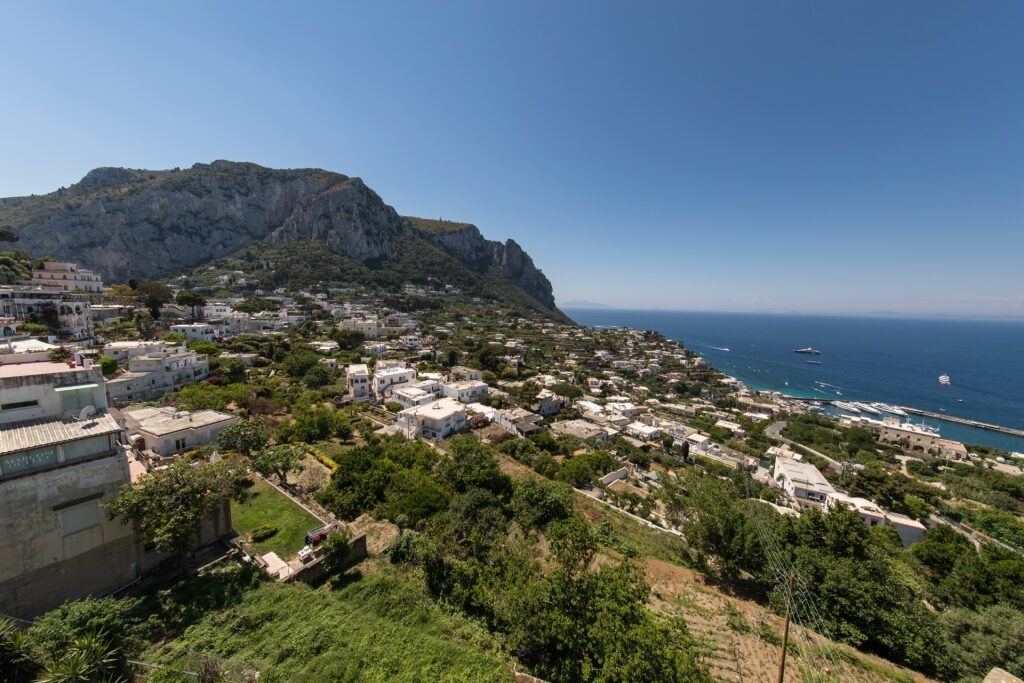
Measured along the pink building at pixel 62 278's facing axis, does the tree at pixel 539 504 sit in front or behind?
in front

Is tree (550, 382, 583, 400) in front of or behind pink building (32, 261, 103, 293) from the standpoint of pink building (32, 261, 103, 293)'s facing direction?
in front

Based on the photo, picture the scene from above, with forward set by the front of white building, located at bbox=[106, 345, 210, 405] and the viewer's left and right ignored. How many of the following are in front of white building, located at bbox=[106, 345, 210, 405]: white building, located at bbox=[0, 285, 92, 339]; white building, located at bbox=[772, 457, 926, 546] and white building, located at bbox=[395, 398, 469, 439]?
2

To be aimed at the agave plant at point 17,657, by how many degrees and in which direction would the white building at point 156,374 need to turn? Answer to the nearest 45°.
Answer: approximately 45° to its right

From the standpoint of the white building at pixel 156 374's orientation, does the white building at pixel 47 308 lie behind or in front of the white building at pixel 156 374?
behind

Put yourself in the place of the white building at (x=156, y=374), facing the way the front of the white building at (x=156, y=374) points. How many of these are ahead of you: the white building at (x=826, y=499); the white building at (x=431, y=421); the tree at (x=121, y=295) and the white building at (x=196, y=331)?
2

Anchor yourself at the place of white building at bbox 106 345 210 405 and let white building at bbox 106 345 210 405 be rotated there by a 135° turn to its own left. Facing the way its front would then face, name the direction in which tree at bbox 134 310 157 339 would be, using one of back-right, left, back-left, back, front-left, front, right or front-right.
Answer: front

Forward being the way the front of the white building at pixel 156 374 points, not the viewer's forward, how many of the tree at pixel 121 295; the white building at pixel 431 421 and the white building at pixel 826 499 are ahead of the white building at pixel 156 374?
2

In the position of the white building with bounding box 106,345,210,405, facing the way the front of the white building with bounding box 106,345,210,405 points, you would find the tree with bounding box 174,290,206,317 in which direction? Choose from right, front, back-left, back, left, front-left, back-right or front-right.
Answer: back-left

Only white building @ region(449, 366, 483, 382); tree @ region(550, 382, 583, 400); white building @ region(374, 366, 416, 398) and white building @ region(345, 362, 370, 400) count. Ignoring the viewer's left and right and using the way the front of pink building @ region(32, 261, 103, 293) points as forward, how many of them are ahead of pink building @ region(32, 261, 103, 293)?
4

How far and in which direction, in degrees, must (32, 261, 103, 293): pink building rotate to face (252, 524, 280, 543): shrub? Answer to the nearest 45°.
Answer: approximately 45° to its right

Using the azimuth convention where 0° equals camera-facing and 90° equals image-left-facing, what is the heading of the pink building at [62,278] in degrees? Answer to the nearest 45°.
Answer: approximately 315°

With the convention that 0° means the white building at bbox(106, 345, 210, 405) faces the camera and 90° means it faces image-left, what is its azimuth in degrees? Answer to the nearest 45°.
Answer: approximately 315°

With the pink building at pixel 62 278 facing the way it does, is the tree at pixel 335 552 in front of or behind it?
in front
